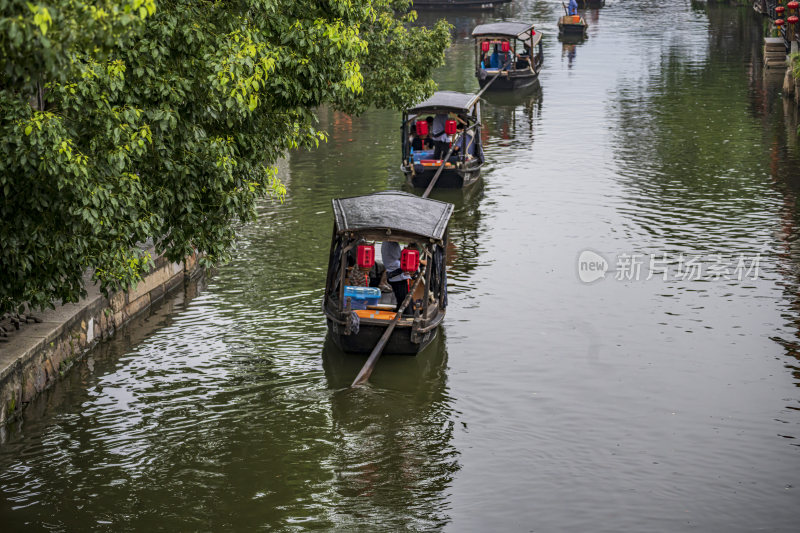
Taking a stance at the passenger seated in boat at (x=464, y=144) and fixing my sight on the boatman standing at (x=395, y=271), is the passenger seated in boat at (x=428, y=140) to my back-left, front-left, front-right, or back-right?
back-right

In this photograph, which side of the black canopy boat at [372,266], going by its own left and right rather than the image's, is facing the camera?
back

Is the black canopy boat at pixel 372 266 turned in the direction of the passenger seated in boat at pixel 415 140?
yes
